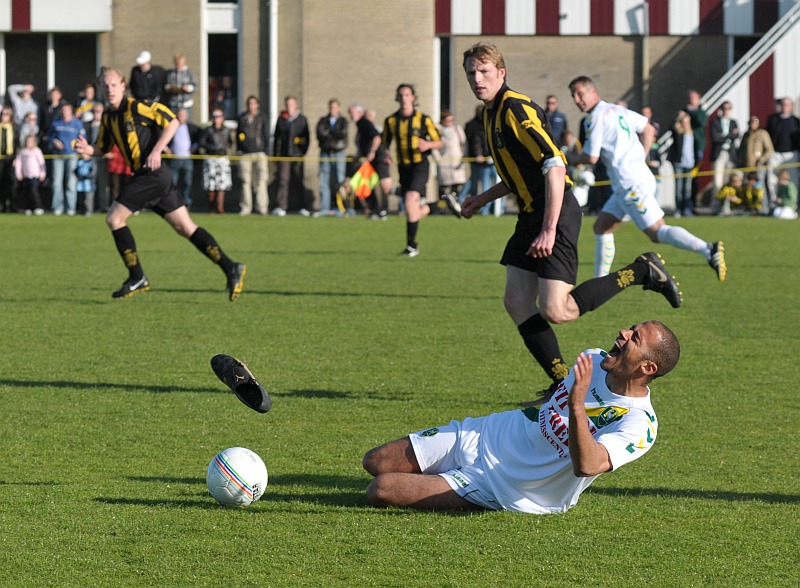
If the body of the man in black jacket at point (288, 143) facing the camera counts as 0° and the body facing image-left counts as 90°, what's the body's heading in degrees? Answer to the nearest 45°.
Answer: approximately 0°

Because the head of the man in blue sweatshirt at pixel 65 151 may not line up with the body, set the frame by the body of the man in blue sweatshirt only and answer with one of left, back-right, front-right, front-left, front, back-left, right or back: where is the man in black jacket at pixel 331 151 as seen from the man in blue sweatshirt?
left

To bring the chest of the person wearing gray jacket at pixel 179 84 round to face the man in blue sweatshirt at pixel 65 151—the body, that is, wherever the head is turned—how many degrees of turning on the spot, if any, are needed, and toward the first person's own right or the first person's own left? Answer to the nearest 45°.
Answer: approximately 45° to the first person's own right

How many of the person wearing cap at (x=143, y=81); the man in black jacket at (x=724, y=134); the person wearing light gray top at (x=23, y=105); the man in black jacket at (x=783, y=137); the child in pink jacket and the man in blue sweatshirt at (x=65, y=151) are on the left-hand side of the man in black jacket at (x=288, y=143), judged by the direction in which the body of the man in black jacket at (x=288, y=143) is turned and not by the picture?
2

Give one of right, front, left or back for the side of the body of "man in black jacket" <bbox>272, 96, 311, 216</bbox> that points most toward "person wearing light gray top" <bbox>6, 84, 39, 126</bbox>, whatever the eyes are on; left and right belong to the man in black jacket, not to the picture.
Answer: right

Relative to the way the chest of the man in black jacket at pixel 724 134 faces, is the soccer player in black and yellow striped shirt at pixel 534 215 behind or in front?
in front

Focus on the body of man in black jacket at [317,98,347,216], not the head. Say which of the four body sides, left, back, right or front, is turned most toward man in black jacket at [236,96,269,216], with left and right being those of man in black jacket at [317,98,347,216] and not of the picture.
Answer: right

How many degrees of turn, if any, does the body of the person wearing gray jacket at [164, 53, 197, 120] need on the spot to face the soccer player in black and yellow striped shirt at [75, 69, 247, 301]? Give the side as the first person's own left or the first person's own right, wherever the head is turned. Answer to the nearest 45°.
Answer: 0° — they already face them
